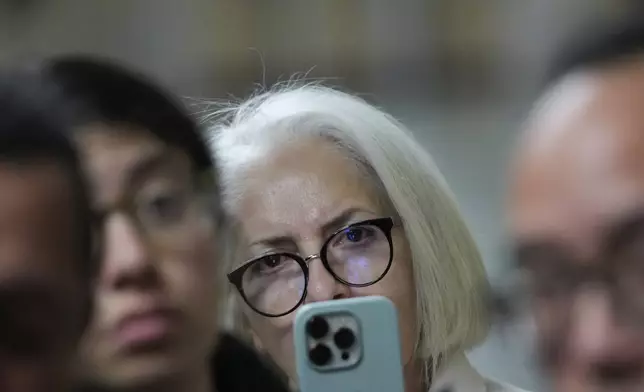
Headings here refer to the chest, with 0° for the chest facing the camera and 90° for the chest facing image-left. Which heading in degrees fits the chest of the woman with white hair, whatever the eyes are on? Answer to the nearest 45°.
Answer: approximately 0°

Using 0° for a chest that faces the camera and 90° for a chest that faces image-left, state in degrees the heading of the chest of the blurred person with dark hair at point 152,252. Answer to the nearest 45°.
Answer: approximately 0°

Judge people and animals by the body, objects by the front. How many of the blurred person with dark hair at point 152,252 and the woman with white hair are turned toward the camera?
2
